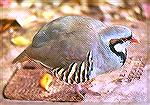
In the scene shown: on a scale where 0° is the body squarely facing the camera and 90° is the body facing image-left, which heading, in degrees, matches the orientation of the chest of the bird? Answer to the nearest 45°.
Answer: approximately 270°

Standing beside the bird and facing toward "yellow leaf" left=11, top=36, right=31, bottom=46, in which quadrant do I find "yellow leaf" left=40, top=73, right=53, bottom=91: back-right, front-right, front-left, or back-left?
front-left

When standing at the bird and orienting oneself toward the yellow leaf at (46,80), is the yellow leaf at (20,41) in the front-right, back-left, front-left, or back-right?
front-right

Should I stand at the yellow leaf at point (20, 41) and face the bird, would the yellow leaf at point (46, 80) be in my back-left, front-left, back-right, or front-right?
front-right
